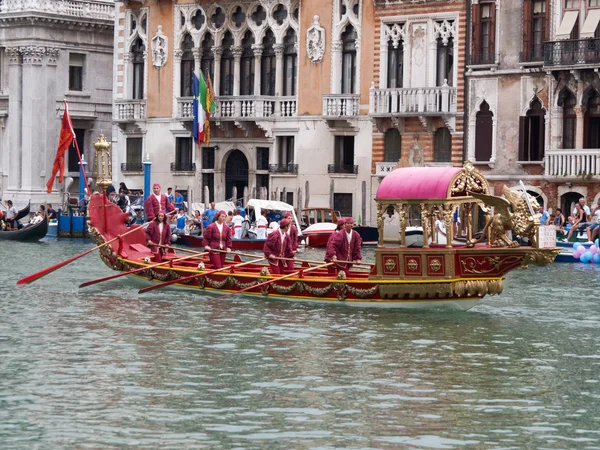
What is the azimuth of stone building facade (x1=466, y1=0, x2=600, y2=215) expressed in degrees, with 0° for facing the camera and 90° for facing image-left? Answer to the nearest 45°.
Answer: approximately 0°

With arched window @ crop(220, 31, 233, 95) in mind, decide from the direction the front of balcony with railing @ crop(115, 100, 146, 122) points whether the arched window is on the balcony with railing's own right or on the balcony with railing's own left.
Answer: on the balcony with railing's own left

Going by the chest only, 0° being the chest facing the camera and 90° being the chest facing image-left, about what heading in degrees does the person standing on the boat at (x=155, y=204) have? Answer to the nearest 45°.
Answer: approximately 315°

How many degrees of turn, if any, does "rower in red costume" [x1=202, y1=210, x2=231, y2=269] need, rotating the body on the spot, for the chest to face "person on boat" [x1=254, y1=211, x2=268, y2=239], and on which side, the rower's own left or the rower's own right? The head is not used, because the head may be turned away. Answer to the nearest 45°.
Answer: approximately 135° to the rower's own left

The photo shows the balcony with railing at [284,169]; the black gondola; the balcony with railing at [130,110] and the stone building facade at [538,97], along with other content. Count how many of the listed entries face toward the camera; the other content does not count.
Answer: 3

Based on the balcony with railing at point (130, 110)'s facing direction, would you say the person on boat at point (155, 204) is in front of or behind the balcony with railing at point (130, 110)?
in front

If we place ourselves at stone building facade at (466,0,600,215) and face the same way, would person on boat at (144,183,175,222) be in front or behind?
in front

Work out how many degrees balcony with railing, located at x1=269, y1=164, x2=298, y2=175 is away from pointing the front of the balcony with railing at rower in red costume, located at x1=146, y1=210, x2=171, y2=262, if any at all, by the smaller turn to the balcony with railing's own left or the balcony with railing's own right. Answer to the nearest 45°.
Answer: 0° — it already faces them

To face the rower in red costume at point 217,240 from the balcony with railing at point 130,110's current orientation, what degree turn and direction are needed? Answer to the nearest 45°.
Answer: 0° — it already faces them
